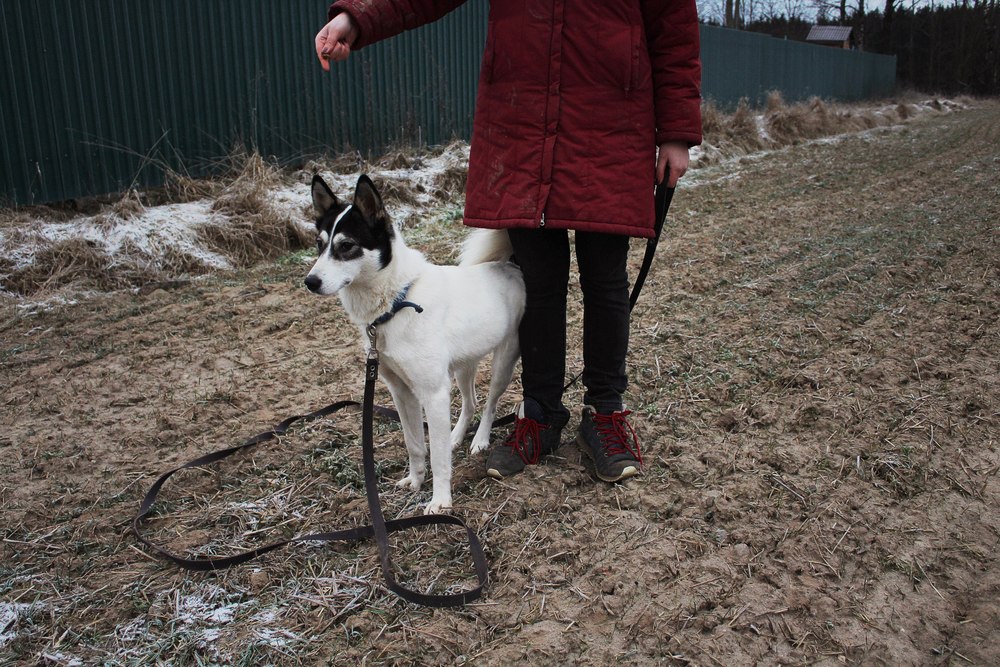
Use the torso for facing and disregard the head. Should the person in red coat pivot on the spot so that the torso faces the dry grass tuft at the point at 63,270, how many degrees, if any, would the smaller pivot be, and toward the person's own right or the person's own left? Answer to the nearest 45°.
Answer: approximately 135° to the person's own right

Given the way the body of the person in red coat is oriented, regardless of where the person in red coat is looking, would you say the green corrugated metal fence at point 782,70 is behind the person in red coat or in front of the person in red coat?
behind

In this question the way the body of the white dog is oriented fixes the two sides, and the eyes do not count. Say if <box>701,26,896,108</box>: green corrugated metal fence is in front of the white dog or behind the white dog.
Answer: behind

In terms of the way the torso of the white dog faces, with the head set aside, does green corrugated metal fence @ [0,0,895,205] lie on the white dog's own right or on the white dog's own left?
on the white dog's own right

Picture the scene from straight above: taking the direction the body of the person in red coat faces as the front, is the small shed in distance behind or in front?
behind

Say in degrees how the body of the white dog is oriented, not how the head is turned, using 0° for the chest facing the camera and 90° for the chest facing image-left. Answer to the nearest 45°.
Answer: approximately 45°

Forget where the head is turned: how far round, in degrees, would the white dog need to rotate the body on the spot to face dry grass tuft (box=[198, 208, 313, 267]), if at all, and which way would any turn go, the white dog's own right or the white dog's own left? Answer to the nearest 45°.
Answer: approximately 135° to the white dog's own right

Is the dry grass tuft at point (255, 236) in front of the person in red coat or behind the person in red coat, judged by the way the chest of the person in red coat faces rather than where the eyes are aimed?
behind
